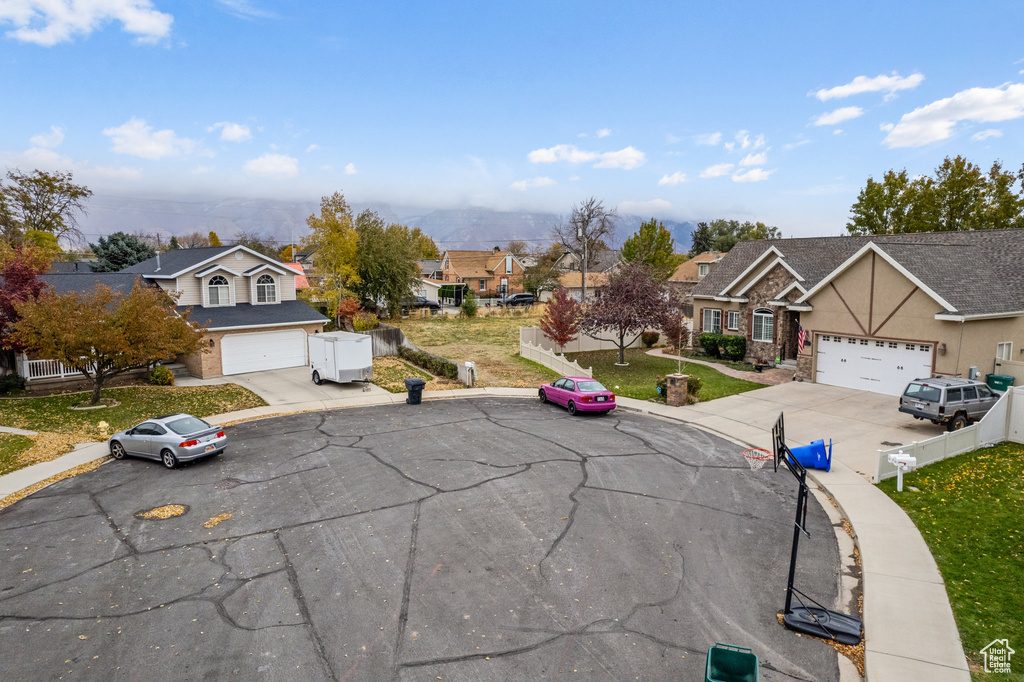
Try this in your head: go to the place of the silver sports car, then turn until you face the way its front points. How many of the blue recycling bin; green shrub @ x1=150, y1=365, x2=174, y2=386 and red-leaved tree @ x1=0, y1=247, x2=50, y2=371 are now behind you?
1

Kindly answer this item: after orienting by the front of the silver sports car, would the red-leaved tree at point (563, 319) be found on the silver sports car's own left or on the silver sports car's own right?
on the silver sports car's own right

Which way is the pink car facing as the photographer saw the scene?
facing away from the viewer and to the left of the viewer

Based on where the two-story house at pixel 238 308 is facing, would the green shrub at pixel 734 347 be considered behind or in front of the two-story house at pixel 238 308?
in front

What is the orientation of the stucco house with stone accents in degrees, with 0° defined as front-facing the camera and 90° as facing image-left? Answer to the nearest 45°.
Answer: approximately 45°

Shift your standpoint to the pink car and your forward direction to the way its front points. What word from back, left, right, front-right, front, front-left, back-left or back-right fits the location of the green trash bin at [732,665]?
back-left

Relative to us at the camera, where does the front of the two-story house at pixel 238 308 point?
facing the viewer and to the right of the viewer

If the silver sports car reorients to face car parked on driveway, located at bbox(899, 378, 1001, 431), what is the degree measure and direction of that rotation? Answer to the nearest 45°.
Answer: approximately 180°

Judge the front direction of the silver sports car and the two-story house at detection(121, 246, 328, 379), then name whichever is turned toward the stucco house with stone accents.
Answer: the two-story house

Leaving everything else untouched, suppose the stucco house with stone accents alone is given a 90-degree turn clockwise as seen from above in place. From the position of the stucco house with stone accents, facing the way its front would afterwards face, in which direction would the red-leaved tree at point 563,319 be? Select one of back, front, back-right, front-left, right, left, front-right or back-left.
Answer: front-left

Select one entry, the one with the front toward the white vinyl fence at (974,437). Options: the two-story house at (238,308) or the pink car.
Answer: the two-story house

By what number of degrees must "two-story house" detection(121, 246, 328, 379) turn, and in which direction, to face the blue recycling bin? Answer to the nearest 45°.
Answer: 0° — it already faces it

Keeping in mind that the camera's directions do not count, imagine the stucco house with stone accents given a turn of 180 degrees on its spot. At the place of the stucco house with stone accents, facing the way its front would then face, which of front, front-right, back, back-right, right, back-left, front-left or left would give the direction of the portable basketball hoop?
back-right

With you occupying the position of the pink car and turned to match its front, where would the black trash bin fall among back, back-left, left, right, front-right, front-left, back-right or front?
front-left
